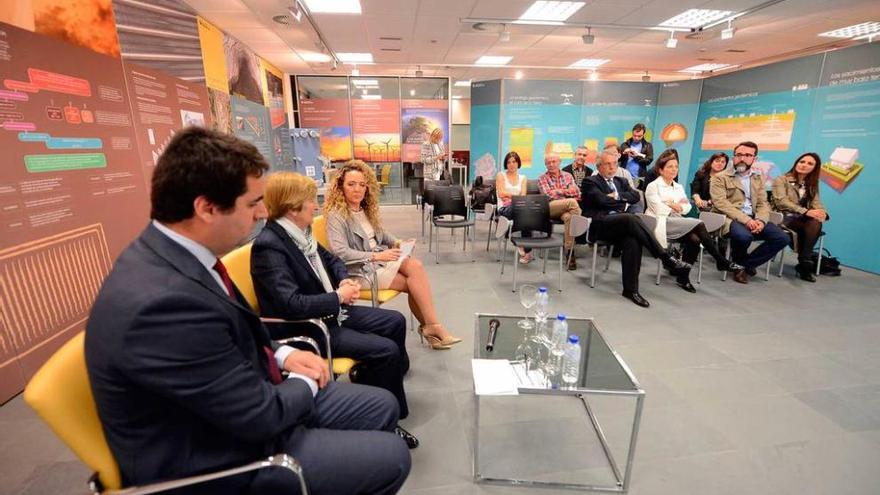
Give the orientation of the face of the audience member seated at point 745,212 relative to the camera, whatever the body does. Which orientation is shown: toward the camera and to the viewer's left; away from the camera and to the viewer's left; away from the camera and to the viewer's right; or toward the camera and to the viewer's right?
toward the camera and to the viewer's left

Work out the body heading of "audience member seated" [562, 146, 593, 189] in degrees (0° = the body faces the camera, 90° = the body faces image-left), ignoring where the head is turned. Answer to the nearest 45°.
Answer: approximately 0°

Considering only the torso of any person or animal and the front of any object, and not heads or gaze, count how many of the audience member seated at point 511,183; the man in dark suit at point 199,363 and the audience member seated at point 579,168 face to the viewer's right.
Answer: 1

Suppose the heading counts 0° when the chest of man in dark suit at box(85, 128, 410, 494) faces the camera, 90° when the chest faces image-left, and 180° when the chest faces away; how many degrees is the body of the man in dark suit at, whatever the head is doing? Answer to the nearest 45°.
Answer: approximately 270°

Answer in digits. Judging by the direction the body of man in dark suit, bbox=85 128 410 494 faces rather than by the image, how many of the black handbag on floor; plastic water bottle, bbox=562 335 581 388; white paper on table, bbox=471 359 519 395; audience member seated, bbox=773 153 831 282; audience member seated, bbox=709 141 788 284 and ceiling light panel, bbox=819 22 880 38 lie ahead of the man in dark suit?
6

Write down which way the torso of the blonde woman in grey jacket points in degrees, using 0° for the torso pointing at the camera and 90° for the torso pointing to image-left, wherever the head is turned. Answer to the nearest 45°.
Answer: approximately 315°

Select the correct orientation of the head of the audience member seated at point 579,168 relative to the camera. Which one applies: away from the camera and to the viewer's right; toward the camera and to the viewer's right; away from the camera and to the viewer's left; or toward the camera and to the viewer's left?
toward the camera and to the viewer's left

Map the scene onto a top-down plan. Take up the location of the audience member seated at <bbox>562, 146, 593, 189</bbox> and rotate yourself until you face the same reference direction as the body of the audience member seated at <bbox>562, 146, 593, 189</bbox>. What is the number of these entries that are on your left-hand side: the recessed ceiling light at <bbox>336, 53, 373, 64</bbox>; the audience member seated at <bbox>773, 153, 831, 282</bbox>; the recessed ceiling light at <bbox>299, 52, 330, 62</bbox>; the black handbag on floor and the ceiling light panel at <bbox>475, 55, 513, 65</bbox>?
2

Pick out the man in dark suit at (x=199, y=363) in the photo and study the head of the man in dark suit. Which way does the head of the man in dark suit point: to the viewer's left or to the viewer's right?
to the viewer's right

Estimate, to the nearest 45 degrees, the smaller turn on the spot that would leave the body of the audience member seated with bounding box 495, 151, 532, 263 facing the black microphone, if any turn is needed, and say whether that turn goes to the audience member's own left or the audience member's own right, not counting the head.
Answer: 0° — they already face it

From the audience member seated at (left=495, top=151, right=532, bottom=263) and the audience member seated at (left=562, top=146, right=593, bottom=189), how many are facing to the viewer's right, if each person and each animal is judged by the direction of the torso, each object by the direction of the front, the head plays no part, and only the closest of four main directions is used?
0

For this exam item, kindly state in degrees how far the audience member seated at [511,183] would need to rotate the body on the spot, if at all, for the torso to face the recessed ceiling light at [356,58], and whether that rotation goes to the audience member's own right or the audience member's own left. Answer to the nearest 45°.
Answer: approximately 135° to the audience member's own right

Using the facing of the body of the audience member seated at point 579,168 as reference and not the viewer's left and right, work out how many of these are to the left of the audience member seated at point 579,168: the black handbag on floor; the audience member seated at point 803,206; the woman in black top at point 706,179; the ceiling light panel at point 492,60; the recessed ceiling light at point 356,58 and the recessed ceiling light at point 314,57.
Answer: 3
